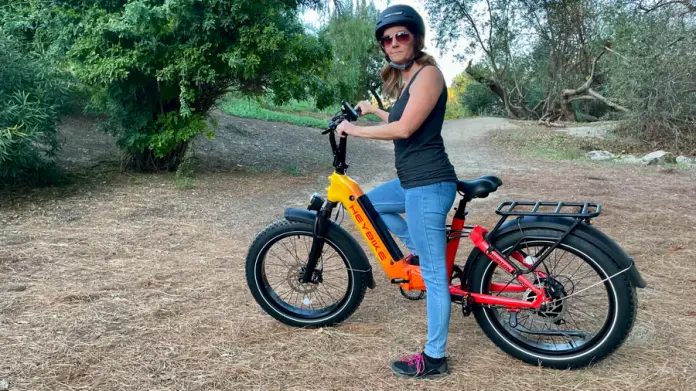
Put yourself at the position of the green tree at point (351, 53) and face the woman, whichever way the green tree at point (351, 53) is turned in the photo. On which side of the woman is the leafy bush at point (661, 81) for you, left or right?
left

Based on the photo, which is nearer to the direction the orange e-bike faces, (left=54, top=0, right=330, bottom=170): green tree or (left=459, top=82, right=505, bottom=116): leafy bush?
the green tree

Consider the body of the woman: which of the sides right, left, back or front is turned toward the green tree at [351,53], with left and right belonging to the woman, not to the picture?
right

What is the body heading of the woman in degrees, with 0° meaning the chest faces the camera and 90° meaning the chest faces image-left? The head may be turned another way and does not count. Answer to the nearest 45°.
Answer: approximately 90°

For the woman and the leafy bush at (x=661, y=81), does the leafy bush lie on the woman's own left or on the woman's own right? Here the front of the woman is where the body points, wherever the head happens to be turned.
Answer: on the woman's own right

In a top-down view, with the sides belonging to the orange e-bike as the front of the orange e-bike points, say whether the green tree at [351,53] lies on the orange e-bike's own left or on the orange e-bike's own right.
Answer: on the orange e-bike's own right

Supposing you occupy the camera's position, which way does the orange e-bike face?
facing to the left of the viewer

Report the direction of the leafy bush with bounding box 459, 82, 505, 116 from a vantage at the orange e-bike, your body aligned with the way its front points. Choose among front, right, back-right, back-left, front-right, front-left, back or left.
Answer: right

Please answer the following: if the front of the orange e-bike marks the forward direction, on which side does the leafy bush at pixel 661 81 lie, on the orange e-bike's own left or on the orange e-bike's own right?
on the orange e-bike's own right

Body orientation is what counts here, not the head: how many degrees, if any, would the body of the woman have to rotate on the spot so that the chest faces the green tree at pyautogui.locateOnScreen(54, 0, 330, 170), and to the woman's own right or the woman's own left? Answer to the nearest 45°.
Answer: approximately 45° to the woman's own right

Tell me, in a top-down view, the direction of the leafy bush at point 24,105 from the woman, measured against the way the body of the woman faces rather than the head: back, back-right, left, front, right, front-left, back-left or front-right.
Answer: front-right
